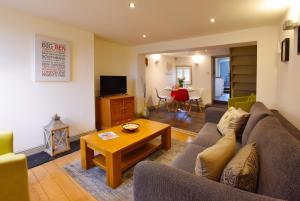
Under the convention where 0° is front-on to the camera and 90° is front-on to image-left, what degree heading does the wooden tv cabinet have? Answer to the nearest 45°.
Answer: approximately 315°

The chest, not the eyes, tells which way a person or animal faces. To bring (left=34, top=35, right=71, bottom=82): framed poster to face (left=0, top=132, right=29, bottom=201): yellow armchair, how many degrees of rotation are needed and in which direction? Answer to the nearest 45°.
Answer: approximately 45° to its right

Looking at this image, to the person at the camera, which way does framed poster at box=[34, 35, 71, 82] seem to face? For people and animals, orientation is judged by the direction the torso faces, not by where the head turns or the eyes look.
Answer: facing the viewer and to the right of the viewer

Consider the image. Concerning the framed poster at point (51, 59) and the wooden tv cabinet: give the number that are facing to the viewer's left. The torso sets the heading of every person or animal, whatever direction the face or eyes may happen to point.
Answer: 0

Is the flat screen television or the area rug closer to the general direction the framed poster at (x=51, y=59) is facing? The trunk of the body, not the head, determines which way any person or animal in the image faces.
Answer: the area rug

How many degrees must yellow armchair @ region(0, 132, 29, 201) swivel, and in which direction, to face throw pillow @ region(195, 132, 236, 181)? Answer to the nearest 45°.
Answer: approximately 45° to its right

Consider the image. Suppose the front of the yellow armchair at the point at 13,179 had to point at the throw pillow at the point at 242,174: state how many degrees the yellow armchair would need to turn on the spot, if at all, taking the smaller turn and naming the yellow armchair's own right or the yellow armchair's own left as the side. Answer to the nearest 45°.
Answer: approximately 45° to the yellow armchair's own right

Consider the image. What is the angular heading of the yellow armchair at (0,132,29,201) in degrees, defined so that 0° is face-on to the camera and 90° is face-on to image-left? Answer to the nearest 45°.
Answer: approximately 270°

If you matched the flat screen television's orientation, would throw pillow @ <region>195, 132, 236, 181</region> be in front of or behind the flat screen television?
in front

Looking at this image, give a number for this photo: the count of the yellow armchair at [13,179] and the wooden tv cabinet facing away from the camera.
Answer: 0

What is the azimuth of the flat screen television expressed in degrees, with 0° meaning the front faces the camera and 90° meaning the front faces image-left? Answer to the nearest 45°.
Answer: approximately 315°

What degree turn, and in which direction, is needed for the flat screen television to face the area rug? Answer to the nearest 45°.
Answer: approximately 45° to its right
